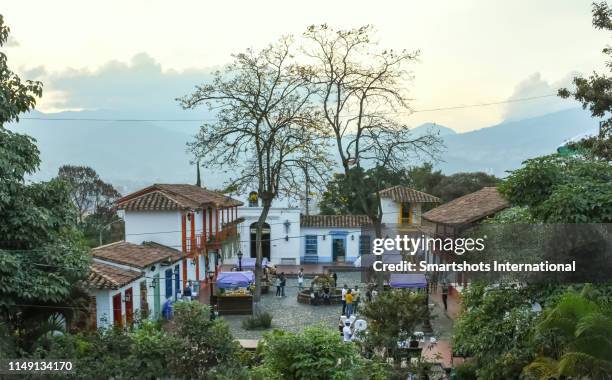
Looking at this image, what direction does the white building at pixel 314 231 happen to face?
toward the camera

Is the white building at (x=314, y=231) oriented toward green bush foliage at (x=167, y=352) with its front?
yes

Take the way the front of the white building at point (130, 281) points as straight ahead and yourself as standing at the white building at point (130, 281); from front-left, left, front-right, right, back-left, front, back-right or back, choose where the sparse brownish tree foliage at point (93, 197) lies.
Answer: back-left

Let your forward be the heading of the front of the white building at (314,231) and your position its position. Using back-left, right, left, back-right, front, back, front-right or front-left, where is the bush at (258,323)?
front

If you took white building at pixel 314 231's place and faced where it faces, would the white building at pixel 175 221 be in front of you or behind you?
in front

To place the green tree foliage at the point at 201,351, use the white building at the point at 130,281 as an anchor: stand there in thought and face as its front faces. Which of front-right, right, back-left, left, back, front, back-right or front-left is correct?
front-right

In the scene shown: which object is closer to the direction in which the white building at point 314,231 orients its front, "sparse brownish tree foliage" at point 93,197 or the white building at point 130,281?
the white building

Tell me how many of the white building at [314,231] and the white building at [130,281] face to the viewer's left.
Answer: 0

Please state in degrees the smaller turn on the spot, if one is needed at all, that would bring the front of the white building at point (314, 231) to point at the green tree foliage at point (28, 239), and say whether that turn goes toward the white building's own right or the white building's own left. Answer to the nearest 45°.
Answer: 0° — it already faces it

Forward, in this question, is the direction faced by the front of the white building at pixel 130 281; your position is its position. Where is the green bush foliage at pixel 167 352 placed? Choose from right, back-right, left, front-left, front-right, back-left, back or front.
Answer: front-right

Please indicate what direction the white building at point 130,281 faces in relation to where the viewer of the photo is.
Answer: facing the viewer and to the right of the viewer

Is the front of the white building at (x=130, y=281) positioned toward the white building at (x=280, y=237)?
no

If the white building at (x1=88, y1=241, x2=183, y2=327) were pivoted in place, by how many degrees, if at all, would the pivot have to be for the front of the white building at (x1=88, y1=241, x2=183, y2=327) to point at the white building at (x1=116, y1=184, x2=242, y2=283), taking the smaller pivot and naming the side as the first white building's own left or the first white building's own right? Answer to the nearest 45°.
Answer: approximately 135° to the first white building's own left
